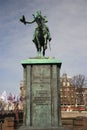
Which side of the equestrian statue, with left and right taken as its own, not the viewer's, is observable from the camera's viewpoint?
front
